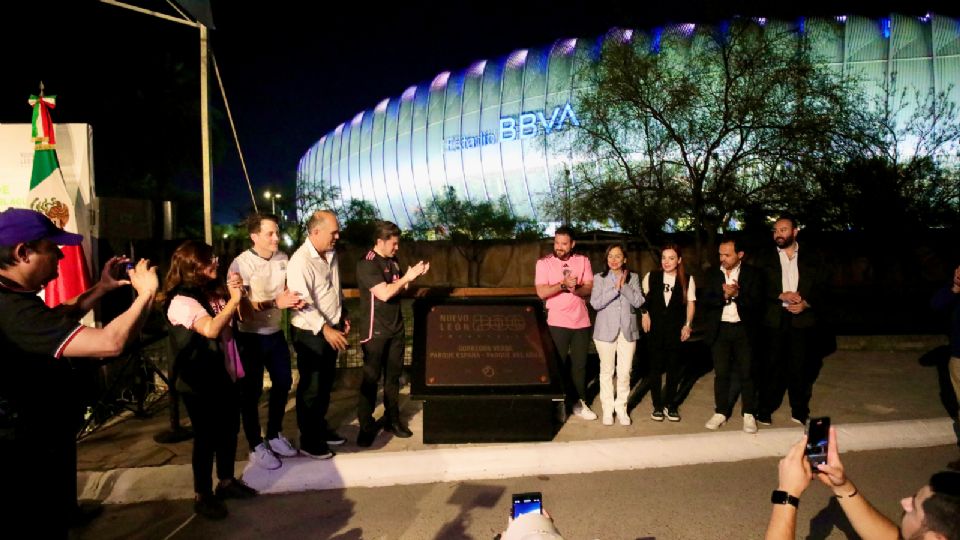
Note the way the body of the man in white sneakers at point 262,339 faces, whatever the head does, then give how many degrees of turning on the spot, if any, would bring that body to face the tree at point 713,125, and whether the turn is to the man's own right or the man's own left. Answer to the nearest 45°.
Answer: approximately 90° to the man's own left

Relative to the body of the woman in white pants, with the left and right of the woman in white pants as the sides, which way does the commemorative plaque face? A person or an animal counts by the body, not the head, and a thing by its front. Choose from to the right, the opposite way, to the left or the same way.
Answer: the same way

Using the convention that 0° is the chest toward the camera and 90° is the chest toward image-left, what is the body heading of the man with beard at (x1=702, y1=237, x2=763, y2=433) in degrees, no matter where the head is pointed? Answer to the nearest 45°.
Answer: approximately 45°

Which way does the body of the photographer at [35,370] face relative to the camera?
to the viewer's right

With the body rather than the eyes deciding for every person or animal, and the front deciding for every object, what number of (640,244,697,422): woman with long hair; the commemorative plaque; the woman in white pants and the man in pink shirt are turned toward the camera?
4

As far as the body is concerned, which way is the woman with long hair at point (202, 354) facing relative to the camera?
to the viewer's right

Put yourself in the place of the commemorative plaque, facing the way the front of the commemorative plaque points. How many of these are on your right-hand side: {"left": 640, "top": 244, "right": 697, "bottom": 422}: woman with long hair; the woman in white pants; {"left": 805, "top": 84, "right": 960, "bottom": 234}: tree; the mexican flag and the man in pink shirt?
1

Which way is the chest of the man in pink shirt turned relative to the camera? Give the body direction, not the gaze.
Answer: toward the camera

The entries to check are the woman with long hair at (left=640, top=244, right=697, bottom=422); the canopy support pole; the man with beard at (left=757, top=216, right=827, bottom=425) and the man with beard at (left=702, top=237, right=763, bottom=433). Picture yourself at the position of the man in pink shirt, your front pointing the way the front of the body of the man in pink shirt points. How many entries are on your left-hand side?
3

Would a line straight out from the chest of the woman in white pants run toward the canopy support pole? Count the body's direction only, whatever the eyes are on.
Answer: no

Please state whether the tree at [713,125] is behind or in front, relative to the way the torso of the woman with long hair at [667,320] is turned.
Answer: behind

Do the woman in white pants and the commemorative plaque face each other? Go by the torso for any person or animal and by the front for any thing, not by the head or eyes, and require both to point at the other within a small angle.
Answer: no

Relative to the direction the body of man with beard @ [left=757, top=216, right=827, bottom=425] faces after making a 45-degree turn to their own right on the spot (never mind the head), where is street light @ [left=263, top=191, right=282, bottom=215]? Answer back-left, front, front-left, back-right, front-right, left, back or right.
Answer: front-right

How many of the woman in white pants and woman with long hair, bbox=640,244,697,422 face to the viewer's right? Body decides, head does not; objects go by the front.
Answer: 0

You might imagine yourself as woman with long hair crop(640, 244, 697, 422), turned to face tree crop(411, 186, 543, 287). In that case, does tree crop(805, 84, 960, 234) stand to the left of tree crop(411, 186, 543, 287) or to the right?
right

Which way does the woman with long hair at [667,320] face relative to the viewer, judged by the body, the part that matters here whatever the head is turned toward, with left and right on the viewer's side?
facing the viewer

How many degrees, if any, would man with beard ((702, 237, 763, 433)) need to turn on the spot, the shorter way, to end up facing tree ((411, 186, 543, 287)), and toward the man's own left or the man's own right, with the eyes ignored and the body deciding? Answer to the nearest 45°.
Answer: approximately 90° to the man's own right

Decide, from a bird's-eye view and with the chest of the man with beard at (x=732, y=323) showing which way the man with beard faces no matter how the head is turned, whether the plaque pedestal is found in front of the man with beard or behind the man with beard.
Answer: in front
